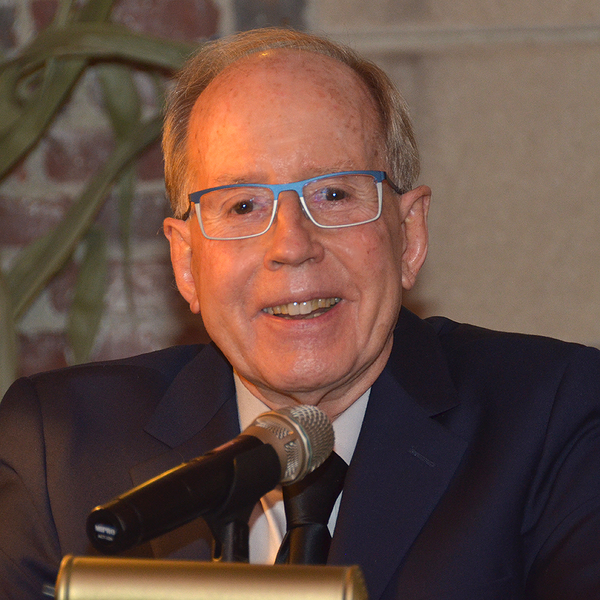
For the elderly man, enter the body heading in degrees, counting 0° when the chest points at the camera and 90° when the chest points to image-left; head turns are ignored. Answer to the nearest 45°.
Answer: approximately 0°

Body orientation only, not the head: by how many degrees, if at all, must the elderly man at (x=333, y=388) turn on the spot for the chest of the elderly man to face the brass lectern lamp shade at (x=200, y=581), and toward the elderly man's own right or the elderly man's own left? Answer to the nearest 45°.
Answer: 0° — they already face it

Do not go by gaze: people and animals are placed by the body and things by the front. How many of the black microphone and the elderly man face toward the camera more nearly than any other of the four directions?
1

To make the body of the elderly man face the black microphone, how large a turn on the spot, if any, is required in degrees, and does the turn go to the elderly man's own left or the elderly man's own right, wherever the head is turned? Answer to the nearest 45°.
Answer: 0° — they already face it

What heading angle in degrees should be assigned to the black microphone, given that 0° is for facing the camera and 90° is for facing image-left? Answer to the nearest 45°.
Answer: approximately 225°

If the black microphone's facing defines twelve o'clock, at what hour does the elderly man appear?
The elderly man is roughly at 11 o'clock from the black microphone.
